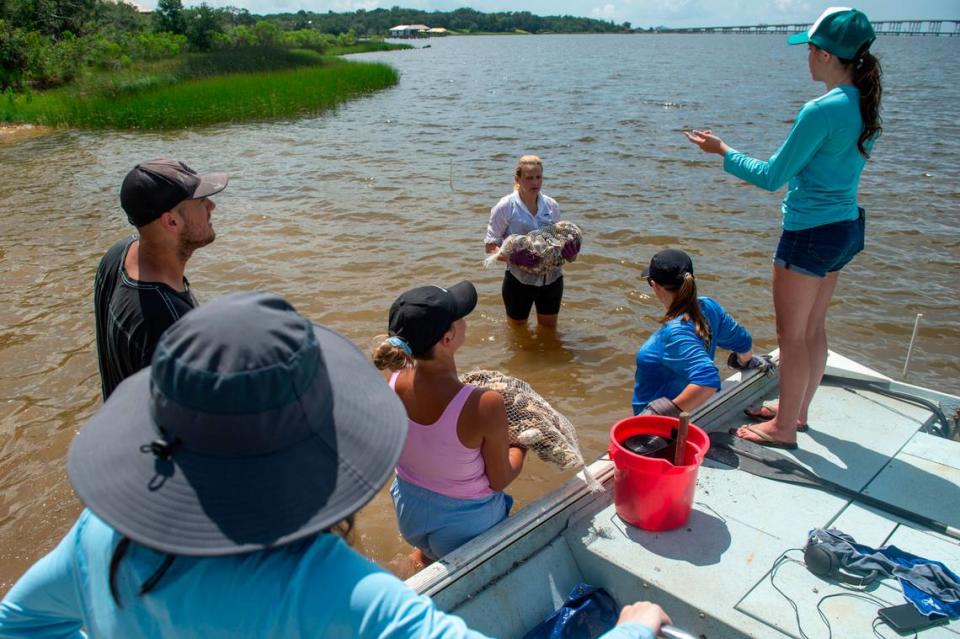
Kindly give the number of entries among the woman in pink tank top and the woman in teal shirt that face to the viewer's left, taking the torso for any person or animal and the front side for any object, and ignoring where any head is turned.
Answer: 1

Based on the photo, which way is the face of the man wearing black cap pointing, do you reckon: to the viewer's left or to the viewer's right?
to the viewer's right

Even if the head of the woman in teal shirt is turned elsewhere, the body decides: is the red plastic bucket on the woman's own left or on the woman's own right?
on the woman's own left

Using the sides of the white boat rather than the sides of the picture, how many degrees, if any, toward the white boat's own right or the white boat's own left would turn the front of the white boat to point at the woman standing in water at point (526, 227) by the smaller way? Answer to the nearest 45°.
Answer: approximately 90° to the white boat's own left

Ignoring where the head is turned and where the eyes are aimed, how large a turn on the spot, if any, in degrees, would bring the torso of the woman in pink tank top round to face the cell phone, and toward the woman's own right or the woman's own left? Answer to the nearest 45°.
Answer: approximately 45° to the woman's own right

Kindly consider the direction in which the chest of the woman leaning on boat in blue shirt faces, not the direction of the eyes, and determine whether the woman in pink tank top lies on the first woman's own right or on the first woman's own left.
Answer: on the first woman's own left

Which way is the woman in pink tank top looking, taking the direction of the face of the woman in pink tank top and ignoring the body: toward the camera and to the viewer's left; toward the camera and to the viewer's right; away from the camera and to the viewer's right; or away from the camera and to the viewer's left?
away from the camera and to the viewer's right

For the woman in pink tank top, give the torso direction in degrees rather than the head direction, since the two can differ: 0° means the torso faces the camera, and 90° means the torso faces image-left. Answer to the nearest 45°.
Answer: approximately 225°

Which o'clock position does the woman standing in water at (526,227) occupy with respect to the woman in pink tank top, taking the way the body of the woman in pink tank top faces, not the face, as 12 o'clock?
The woman standing in water is roughly at 11 o'clock from the woman in pink tank top.

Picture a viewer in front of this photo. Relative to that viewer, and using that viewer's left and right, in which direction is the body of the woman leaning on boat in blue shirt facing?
facing away from the viewer and to the left of the viewer

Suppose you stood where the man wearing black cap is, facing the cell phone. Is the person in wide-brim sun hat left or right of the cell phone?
right

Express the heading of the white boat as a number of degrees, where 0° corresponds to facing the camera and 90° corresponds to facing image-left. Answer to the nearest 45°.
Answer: approximately 225°

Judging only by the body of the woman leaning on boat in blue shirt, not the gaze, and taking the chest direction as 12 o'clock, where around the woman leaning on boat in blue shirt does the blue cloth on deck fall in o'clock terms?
The blue cloth on deck is roughly at 6 o'clock from the woman leaning on boat in blue shirt.

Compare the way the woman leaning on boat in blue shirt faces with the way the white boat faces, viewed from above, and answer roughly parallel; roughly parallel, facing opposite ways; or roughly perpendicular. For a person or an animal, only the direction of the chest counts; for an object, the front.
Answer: roughly perpendicular

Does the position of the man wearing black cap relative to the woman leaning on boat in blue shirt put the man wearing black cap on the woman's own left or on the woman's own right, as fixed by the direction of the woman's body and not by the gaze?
on the woman's own left
